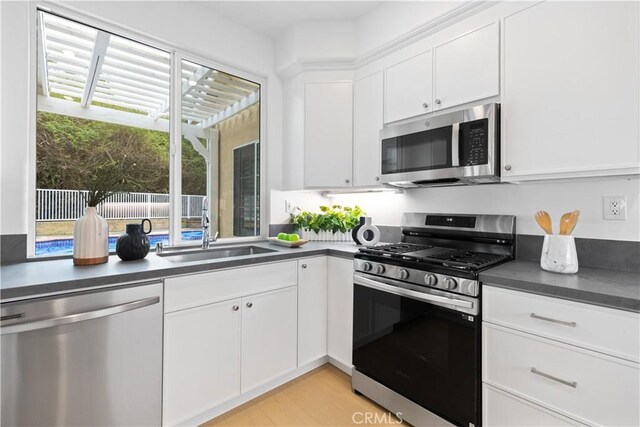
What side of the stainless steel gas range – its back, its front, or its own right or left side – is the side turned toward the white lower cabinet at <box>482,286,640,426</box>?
left

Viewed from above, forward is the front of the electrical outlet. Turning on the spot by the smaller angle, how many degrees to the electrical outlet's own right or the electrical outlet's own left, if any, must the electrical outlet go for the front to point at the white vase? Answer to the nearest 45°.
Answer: approximately 45° to the electrical outlet's own right

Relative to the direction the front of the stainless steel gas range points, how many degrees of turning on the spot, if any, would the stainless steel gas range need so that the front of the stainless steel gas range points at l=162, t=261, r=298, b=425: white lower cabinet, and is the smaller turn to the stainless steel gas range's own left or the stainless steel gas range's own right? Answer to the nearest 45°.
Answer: approximately 45° to the stainless steel gas range's own right

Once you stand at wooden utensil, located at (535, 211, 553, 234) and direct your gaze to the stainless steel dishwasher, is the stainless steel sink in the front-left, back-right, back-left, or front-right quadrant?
front-right

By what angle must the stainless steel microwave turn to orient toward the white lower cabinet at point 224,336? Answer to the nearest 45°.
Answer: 0° — it already faces it

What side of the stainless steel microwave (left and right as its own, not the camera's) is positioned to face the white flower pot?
right

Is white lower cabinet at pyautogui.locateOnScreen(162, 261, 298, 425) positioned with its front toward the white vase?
no

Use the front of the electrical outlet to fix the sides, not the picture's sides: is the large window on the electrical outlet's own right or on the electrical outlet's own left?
on the electrical outlet's own right

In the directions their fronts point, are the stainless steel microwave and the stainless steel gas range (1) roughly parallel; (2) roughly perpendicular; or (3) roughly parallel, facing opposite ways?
roughly parallel

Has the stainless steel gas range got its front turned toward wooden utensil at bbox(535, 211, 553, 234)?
no

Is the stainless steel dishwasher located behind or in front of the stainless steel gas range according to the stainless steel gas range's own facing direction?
in front

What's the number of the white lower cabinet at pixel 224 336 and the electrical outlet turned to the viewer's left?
0

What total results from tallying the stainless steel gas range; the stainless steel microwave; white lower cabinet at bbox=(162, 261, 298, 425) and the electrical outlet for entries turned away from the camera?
0

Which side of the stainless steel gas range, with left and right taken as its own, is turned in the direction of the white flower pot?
right

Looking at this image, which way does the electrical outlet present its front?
toward the camera

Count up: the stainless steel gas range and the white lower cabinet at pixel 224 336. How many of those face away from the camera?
0

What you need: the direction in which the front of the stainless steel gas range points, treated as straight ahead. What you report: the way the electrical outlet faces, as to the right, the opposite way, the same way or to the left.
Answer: the same way

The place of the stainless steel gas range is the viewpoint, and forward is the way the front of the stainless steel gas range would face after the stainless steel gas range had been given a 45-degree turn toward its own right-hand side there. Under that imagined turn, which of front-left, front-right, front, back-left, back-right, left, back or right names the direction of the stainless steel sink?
front

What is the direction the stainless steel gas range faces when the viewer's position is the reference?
facing the viewer and to the left of the viewer
